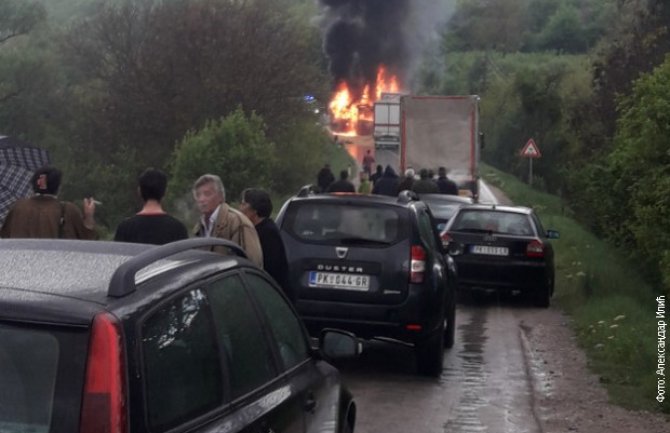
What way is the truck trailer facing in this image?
away from the camera

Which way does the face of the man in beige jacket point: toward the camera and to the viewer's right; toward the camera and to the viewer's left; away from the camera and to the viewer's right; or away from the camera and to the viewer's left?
toward the camera and to the viewer's left

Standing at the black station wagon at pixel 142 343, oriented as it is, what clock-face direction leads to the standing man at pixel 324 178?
The standing man is roughly at 11 o'clock from the black station wagon.

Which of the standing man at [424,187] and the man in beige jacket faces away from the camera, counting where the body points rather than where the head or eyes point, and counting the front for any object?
the standing man

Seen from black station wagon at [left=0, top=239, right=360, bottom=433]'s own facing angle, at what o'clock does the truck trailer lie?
The truck trailer is roughly at 11 o'clock from the black station wagon.

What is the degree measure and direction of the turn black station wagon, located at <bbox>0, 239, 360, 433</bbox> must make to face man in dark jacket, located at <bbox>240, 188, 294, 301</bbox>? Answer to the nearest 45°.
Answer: approximately 45° to its left

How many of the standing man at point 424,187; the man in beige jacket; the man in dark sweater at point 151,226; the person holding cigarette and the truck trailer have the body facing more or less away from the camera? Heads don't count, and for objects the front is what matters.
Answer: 4

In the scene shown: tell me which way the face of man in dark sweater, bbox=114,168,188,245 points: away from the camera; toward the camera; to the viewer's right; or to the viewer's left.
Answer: away from the camera

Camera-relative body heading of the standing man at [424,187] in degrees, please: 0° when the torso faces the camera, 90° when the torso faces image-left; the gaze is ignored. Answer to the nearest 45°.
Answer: approximately 180°

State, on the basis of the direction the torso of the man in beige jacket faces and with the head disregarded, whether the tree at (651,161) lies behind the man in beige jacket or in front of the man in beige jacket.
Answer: behind

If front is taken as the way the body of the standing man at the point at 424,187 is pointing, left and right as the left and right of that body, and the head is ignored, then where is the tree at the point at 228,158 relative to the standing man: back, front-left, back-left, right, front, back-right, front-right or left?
front-left

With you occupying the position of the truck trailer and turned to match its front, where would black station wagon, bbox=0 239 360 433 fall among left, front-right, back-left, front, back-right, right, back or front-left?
back

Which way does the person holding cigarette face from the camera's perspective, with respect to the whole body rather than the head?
away from the camera

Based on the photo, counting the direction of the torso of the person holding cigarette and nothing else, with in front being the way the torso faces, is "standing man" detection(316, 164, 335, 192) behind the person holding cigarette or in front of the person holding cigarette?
in front

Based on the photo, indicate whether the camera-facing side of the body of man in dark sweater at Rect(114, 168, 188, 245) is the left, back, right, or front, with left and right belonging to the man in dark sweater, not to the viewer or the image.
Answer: back

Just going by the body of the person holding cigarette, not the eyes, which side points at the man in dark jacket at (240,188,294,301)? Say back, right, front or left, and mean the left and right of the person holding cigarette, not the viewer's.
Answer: right
